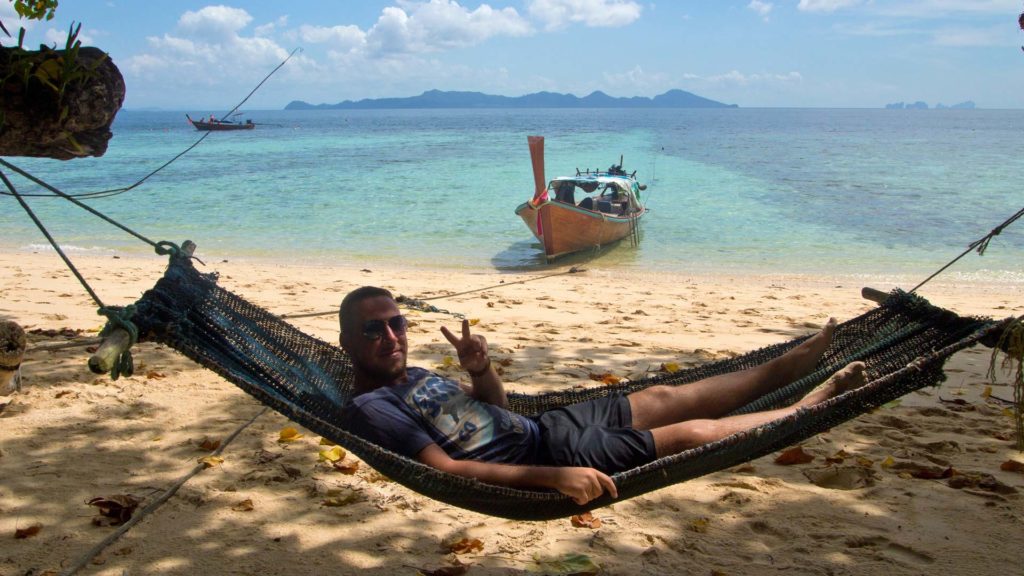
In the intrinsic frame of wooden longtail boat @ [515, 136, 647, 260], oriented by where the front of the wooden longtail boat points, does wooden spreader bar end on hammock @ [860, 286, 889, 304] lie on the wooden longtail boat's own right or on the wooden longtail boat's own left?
on the wooden longtail boat's own left

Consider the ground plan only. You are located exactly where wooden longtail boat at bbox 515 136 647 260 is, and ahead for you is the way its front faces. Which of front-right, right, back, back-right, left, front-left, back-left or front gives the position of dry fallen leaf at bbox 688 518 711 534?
front-left

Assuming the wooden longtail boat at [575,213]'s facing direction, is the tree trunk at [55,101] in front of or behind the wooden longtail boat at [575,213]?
in front

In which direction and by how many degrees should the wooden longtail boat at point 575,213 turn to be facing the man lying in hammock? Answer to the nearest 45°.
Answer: approximately 45° to its left

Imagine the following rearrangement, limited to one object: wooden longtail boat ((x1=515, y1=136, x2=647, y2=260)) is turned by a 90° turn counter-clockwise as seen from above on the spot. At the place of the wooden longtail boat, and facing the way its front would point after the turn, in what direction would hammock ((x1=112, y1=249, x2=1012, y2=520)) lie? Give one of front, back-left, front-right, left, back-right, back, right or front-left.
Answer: front-right

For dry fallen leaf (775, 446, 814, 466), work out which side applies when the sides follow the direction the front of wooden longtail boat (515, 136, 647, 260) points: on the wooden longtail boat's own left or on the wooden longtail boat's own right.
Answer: on the wooden longtail boat's own left

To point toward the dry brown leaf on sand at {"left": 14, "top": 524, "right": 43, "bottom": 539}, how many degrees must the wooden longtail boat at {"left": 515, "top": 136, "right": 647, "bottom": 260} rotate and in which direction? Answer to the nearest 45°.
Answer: approximately 45° to its left

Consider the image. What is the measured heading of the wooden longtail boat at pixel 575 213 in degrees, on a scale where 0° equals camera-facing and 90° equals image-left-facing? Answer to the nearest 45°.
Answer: approximately 45°

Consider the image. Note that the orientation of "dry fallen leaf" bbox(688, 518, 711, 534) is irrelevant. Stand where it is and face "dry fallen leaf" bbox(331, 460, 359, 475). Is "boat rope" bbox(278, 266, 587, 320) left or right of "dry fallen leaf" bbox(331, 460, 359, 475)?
right

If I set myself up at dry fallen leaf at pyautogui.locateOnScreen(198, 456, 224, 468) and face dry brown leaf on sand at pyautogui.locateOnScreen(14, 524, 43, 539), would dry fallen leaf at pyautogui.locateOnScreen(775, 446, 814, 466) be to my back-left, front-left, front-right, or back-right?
back-left

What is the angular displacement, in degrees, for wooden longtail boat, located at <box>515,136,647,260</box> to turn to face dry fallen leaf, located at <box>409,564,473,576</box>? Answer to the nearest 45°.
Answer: approximately 45° to its left

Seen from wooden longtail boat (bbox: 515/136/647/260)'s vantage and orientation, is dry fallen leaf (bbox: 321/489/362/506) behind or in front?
in front

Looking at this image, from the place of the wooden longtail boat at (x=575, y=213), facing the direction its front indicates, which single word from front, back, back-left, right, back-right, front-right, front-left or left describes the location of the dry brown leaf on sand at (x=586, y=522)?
front-left
